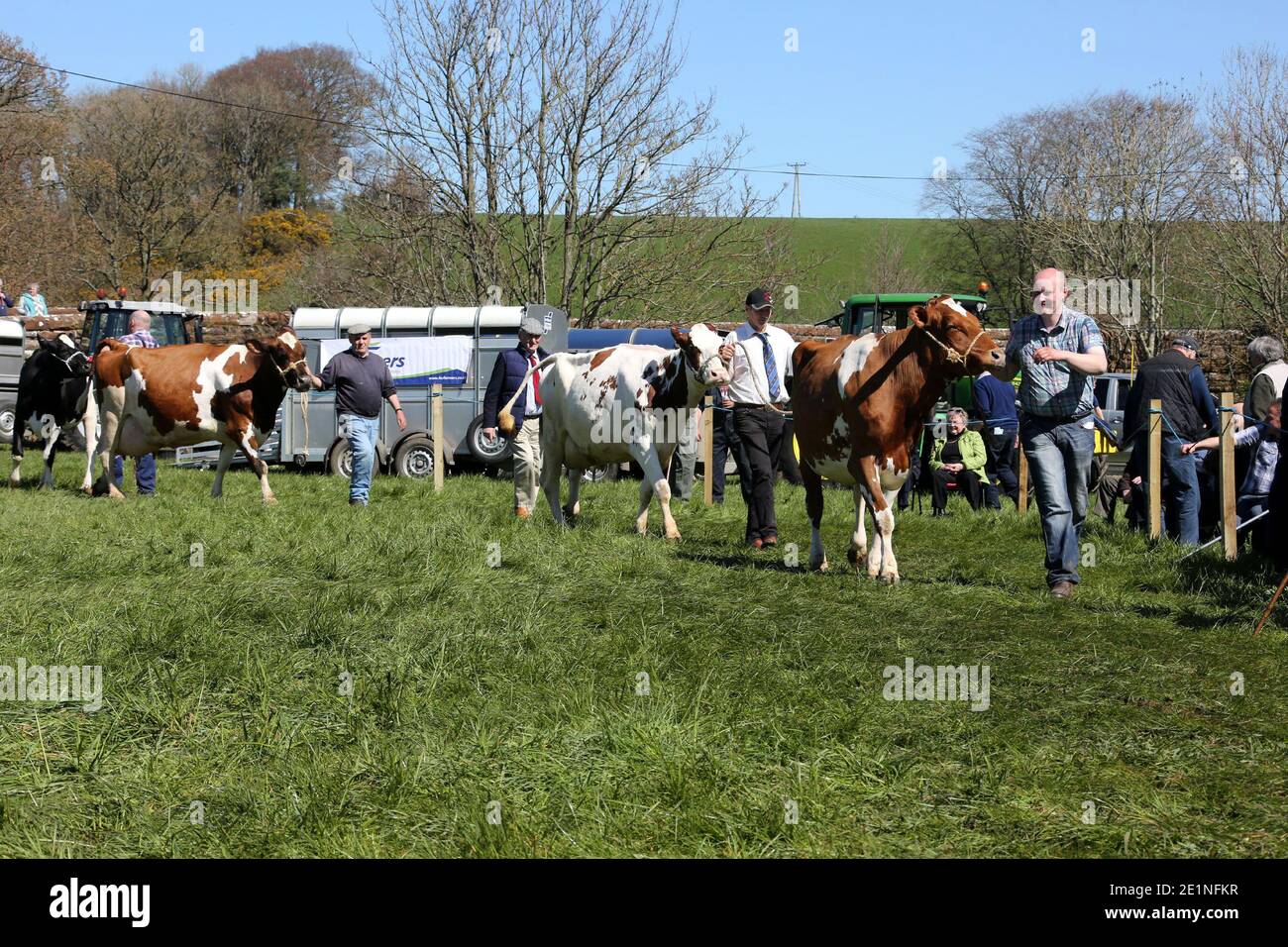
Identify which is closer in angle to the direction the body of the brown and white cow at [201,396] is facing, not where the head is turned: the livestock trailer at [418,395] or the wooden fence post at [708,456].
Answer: the wooden fence post

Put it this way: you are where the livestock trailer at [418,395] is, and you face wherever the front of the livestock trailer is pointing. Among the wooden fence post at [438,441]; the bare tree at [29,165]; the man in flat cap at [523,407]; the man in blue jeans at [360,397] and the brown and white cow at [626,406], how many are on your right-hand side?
4

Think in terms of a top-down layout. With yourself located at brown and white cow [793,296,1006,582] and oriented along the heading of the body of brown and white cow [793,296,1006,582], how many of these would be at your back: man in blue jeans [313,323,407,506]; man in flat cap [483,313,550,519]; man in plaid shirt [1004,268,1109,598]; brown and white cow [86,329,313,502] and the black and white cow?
4

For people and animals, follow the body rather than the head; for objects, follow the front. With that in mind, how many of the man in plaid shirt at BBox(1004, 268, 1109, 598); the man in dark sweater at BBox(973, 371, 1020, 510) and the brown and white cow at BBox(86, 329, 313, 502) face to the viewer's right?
1

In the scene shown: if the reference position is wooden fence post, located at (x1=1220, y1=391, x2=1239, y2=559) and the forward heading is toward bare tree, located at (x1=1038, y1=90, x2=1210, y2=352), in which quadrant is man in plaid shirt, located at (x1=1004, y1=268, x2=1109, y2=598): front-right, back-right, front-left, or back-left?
back-left

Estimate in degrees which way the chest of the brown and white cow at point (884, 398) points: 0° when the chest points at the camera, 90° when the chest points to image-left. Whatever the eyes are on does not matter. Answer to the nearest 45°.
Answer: approximately 315°

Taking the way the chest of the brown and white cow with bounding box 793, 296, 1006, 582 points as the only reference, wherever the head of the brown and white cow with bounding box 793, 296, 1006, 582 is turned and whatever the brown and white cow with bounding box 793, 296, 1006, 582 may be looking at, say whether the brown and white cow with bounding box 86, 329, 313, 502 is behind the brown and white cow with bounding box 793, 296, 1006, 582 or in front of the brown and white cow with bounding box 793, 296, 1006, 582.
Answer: behind

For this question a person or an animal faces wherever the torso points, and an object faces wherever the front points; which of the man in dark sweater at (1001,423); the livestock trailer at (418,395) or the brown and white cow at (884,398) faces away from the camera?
the man in dark sweater

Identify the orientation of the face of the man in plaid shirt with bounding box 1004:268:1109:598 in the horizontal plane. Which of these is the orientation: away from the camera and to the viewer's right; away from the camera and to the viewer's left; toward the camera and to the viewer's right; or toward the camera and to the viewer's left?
toward the camera and to the viewer's left

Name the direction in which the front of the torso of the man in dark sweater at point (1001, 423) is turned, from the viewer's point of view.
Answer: away from the camera

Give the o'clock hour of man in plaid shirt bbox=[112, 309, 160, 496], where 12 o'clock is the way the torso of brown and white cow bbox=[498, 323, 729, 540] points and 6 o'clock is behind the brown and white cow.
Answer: The man in plaid shirt is roughly at 6 o'clock from the brown and white cow.

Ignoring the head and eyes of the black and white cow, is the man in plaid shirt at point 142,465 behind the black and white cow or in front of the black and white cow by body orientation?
in front
